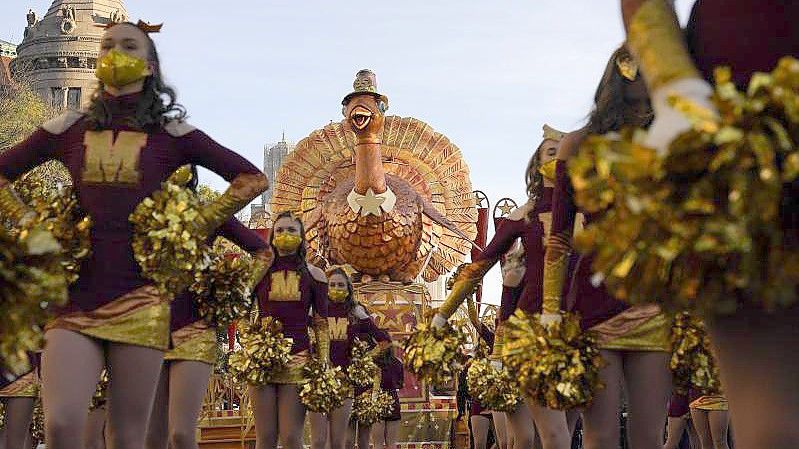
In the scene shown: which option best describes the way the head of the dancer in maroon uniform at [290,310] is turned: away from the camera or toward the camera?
toward the camera

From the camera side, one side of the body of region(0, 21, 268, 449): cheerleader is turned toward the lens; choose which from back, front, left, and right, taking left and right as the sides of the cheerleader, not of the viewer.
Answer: front

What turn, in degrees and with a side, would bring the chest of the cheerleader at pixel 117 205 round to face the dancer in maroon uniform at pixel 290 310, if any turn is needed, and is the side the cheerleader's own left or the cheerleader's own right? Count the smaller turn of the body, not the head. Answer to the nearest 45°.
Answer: approximately 180°

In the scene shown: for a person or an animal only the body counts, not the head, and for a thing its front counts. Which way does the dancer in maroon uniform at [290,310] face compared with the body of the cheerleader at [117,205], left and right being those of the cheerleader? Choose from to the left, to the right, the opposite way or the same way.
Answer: the same way

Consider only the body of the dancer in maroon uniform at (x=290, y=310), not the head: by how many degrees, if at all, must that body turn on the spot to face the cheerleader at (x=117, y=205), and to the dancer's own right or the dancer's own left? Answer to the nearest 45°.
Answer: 0° — they already face them

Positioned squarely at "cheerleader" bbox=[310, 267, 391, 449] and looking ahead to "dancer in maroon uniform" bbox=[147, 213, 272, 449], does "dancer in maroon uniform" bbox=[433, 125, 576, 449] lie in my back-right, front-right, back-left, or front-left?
front-left

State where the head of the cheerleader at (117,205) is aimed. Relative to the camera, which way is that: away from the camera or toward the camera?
toward the camera

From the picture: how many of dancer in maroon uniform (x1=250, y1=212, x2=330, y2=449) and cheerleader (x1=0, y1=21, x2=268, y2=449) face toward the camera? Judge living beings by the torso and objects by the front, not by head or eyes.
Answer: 2

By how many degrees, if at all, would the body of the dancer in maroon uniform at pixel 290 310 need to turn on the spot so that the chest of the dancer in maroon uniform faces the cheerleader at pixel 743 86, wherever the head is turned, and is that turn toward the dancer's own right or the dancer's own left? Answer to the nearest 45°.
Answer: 0° — they already face them

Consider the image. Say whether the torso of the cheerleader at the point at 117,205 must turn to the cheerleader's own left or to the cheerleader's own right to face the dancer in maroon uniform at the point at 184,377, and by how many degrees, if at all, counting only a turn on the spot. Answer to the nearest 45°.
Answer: approximately 180°

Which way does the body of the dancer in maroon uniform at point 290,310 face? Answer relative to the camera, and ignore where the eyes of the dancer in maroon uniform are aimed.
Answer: toward the camera

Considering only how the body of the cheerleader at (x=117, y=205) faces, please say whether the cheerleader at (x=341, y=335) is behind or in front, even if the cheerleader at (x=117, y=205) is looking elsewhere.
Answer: behind

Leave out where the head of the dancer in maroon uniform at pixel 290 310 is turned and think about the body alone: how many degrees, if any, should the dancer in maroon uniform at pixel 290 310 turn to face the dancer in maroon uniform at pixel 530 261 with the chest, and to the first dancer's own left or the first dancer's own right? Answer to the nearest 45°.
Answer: approximately 45° to the first dancer's own left

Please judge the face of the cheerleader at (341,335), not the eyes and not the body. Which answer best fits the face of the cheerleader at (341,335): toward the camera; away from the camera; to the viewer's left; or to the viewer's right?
toward the camera

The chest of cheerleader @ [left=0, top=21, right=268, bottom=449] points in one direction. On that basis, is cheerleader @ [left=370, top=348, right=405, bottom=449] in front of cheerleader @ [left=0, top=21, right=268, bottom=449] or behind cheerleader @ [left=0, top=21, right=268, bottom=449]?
behind
